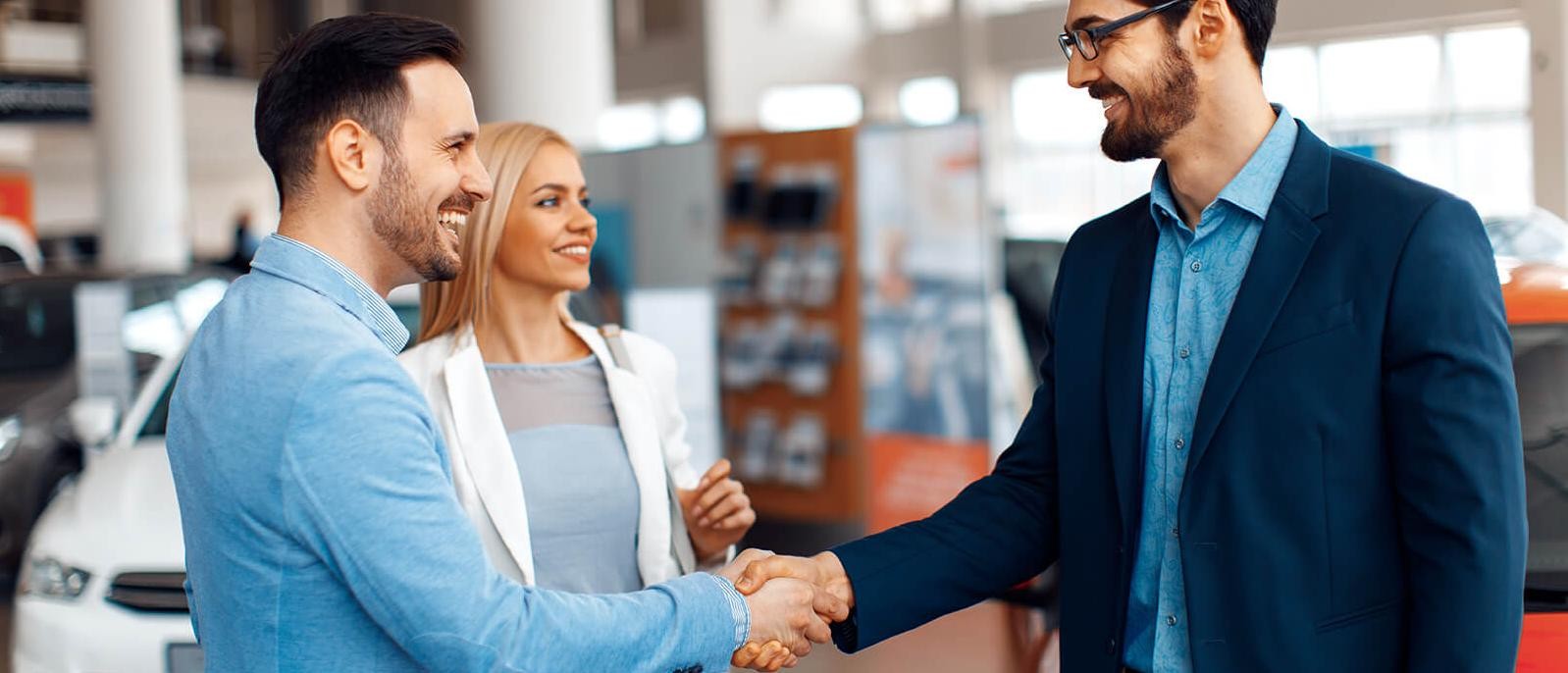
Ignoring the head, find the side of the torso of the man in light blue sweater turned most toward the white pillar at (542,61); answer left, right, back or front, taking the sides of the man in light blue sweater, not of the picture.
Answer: left

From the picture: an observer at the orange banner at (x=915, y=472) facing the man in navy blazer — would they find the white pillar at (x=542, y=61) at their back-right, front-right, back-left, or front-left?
back-right

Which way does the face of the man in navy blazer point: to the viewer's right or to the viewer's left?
to the viewer's left

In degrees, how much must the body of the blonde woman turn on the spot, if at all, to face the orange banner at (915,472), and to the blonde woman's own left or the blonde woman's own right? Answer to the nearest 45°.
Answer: approximately 135° to the blonde woman's own left

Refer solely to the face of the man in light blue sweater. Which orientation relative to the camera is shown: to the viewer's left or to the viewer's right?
to the viewer's right

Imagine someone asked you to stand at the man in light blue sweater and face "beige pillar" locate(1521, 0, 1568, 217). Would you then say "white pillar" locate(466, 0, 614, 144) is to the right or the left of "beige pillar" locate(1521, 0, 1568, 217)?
left

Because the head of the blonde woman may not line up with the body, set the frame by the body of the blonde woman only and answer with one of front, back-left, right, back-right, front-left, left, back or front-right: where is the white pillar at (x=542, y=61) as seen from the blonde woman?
back-left

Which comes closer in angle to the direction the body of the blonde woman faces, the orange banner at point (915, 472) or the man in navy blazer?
the man in navy blazer

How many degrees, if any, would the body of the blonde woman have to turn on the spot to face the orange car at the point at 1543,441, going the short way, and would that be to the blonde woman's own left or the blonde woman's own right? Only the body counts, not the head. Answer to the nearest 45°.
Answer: approximately 45° to the blonde woman's own left

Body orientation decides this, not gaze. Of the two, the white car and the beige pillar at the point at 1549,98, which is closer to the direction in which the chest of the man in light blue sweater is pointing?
the beige pillar

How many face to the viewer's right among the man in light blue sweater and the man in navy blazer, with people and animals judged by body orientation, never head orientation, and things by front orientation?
1

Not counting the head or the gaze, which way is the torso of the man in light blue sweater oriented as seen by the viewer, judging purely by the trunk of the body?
to the viewer's right

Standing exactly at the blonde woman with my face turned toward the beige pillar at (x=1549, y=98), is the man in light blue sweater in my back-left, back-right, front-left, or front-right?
back-right
